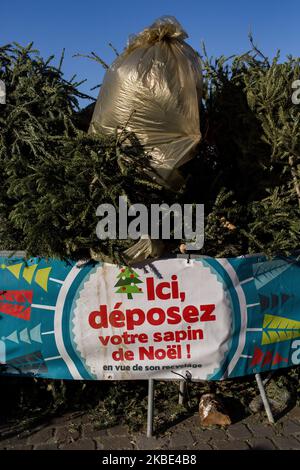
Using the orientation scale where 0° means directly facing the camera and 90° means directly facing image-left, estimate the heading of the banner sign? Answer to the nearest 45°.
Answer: approximately 0°
